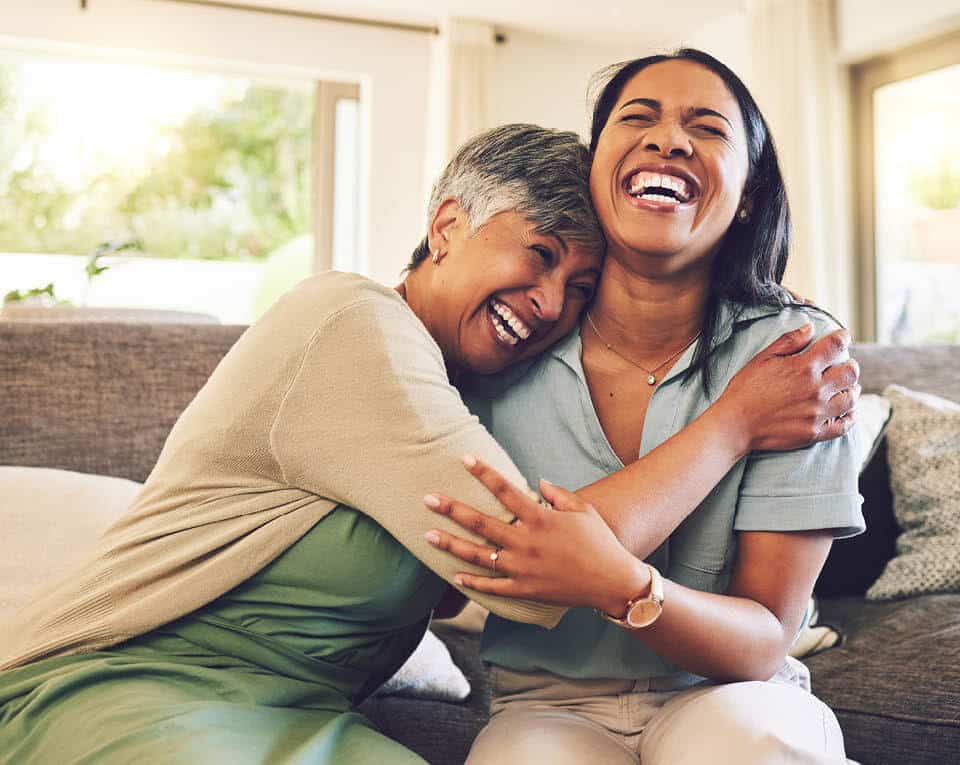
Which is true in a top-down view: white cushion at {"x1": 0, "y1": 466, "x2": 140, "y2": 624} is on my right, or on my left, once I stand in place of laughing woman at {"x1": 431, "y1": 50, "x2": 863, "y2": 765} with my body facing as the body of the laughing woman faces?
on my right

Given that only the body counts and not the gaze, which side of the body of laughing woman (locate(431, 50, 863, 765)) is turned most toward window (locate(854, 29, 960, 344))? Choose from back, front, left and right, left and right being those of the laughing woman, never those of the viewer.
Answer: back

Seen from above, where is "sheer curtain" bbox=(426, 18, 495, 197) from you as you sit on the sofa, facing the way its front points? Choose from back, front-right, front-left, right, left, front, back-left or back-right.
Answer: back

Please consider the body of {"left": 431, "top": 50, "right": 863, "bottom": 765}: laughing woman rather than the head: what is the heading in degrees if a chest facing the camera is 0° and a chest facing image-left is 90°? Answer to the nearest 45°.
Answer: approximately 0°

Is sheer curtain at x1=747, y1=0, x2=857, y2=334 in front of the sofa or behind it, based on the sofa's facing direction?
behind

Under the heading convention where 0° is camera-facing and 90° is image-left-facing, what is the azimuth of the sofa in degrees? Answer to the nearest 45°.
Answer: approximately 0°

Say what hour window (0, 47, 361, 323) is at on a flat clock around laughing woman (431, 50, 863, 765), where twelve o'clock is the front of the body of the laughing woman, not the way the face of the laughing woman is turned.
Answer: The window is roughly at 5 o'clock from the laughing woman.

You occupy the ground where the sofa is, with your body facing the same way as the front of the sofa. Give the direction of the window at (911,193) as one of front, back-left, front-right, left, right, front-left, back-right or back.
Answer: back-left

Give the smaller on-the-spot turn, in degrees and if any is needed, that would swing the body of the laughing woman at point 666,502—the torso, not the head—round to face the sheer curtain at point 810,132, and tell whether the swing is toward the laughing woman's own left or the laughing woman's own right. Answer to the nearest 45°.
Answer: approximately 180°
